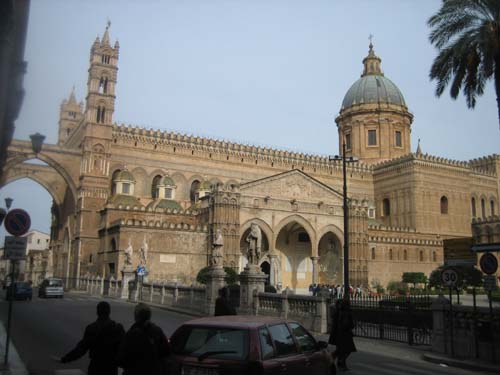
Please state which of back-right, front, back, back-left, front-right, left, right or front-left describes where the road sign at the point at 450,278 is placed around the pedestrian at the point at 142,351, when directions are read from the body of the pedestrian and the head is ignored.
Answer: front-right

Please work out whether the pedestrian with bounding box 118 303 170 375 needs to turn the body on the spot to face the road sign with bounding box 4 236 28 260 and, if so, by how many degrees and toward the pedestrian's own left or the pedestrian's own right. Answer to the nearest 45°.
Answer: approximately 45° to the pedestrian's own left

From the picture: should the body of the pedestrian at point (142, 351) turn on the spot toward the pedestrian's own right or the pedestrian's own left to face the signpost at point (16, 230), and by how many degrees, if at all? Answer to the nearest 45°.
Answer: approximately 45° to the pedestrian's own left

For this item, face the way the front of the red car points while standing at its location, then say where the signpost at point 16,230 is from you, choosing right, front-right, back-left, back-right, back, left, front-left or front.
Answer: left

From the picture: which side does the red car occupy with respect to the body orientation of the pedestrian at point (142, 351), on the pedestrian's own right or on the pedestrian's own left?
on the pedestrian's own right

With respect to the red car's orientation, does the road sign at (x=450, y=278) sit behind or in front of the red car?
in front

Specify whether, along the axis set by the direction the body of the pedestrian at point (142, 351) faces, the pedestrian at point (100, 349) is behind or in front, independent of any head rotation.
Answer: in front

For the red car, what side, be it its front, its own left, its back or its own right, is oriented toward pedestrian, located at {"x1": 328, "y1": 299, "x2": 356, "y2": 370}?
front

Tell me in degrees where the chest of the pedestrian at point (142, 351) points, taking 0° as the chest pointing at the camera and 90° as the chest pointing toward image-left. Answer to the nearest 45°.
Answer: approximately 180°

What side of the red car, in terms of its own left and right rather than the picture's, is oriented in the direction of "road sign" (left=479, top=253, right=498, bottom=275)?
front
